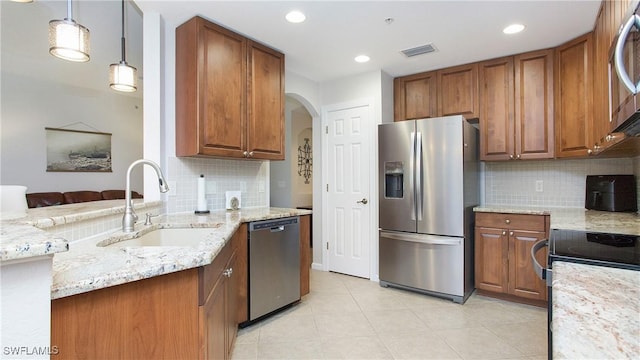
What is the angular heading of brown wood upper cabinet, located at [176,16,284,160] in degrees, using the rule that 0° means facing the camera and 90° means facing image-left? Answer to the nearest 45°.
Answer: approximately 315°

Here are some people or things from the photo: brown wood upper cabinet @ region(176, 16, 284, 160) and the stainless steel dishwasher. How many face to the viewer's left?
0

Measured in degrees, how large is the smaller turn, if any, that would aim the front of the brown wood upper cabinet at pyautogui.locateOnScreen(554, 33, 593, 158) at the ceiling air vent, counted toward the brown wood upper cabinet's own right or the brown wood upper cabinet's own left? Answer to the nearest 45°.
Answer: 0° — it already faces it

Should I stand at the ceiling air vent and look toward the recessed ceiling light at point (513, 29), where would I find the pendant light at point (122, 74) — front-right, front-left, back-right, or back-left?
back-right

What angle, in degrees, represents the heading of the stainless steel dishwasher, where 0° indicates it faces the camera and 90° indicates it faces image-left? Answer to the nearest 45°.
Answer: approximately 315°

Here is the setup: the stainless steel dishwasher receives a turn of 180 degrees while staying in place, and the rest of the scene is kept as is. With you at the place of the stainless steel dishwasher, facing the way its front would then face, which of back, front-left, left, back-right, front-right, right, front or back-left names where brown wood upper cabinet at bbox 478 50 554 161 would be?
back-right
